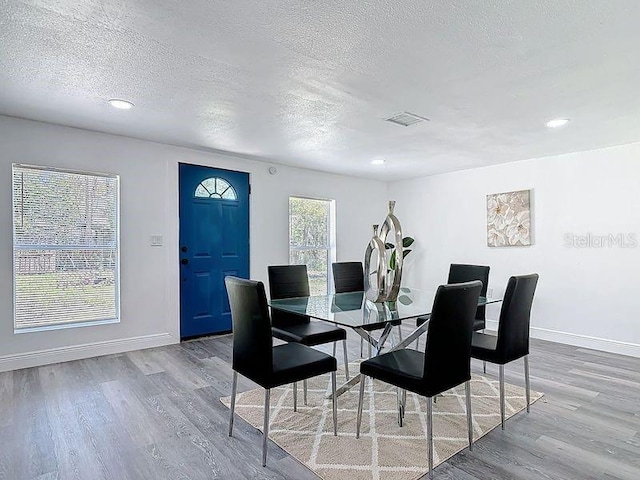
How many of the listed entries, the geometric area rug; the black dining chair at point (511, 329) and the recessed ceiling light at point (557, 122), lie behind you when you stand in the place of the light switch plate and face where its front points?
0

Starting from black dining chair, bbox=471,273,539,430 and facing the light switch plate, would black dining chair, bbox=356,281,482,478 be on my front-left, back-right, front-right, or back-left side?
front-left

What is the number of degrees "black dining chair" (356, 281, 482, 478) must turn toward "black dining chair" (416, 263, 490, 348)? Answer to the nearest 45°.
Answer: approximately 45° to its right

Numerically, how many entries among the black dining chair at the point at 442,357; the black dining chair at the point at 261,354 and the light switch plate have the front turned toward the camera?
1

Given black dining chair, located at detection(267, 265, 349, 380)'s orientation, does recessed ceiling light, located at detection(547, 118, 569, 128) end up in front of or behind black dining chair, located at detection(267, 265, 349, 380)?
in front

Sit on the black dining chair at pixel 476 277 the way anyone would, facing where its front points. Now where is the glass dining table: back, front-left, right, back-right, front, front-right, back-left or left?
front

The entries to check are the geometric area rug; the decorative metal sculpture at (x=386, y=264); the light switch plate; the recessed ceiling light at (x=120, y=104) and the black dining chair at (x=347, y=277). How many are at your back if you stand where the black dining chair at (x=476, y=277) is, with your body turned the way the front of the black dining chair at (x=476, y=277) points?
0

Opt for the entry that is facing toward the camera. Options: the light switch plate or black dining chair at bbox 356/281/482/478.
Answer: the light switch plate

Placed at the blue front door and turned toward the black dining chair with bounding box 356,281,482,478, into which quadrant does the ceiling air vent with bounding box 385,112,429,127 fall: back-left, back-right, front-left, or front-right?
front-left

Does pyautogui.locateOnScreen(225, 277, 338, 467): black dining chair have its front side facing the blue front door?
no

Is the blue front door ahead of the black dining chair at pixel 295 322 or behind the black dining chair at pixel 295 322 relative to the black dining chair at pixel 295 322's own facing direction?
behind

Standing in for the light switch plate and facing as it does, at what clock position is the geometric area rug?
The geometric area rug is roughly at 11 o'clock from the light switch plate.

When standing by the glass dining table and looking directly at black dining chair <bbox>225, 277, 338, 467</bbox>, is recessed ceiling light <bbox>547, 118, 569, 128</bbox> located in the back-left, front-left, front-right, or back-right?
back-left

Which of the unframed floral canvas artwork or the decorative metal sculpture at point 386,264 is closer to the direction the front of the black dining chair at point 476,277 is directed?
the decorative metal sculpture

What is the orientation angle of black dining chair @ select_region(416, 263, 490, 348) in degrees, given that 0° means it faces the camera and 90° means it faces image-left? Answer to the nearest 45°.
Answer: approximately 45°

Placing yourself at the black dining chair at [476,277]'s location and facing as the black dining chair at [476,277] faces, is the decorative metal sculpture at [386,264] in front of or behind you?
in front

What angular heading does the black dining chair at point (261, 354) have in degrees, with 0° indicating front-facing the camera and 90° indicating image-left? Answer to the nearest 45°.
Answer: approximately 225°

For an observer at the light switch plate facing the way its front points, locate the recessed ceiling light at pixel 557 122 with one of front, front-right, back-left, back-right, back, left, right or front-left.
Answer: front-left

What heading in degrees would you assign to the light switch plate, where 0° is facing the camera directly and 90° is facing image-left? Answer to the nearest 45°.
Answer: approximately 0°

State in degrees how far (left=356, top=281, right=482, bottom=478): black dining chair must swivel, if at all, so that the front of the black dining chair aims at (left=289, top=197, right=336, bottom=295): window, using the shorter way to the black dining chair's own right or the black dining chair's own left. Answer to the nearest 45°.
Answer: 0° — it already faces it

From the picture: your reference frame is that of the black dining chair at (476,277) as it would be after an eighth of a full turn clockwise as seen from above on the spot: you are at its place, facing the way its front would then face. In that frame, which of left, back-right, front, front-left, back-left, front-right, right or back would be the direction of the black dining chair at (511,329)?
left
